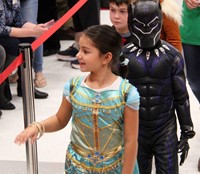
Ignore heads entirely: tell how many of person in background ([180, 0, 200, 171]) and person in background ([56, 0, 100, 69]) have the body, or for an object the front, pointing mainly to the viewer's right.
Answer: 0

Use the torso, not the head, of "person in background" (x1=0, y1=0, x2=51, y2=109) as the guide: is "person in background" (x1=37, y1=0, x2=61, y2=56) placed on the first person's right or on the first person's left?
on the first person's left

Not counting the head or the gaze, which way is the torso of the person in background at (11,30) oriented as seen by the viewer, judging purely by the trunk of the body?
to the viewer's right

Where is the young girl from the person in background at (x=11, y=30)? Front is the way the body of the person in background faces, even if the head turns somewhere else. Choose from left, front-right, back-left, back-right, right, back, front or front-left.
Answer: right

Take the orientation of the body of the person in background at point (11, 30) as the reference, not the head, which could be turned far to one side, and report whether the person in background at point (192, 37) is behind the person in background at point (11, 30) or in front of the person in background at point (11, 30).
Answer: in front

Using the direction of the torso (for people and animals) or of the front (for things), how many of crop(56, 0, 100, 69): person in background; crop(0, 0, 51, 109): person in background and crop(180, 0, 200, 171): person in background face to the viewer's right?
1

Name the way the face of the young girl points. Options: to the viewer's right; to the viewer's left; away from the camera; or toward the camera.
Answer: to the viewer's left

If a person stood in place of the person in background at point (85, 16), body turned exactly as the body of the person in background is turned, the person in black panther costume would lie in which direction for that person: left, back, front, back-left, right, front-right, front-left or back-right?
left
